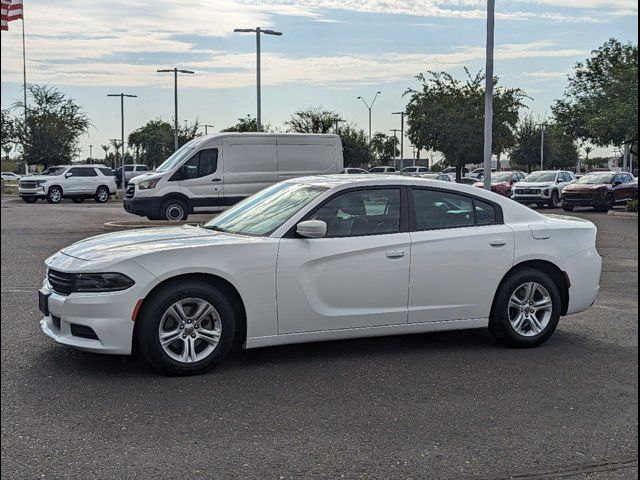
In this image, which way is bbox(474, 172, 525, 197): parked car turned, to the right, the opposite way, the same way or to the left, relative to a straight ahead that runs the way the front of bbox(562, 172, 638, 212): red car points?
the same way

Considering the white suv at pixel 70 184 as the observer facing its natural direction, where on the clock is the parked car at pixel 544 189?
The parked car is roughly at 8 o'clock from the white suv.

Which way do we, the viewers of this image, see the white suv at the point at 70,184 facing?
facing the viewer and to the left of the viewer

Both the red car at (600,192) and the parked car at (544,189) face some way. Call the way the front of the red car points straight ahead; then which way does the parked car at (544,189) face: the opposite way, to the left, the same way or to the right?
the same way

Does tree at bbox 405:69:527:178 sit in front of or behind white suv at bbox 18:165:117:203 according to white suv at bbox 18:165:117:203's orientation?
behind

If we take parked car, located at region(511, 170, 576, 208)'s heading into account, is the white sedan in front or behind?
in front

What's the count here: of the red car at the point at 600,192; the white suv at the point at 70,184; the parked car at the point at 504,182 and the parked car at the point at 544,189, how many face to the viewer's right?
0

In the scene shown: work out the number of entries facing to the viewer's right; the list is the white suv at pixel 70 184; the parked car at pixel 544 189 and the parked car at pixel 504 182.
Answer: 0

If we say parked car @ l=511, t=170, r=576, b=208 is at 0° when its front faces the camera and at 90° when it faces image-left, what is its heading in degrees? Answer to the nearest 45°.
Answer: approximately 45°

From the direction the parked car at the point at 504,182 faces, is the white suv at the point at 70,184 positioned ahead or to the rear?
ahead
